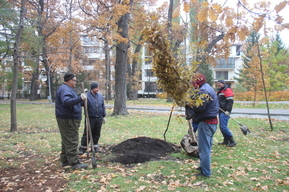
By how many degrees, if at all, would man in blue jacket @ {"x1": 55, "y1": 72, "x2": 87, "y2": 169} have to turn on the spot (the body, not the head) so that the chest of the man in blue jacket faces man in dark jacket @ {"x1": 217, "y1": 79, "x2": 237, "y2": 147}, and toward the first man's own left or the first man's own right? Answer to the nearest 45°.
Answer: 0° — they already face them

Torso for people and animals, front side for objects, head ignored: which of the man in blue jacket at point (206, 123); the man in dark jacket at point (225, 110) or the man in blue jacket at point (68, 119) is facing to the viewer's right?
the man in blue jacket at point (68, 119)

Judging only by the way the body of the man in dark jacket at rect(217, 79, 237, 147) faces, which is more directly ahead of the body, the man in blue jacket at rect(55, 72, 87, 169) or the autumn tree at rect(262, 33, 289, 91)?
the man in blue jacket

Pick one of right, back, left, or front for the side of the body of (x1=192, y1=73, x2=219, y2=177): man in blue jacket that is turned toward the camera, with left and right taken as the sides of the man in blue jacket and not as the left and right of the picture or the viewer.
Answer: left

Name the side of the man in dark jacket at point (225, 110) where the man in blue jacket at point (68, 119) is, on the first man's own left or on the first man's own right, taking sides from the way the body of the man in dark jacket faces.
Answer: on the first man's own left

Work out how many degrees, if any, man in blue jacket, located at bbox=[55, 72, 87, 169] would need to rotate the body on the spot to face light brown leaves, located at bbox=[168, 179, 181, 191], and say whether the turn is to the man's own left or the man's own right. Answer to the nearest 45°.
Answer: approximately 45° to the man's own right

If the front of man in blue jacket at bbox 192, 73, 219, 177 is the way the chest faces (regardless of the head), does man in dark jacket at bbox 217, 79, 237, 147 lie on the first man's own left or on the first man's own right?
on the first man's own right

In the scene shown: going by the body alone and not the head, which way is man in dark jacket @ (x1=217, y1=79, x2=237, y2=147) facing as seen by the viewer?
to the viewer's left

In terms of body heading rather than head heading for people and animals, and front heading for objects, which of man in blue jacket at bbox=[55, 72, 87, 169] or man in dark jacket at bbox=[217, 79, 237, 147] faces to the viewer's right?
the man in blue jacket

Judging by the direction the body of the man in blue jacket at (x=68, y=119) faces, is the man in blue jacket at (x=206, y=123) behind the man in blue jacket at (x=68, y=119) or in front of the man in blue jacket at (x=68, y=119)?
in front

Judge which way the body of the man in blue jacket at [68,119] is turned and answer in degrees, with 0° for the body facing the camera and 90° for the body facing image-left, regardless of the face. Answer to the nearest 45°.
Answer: approximately 270°
